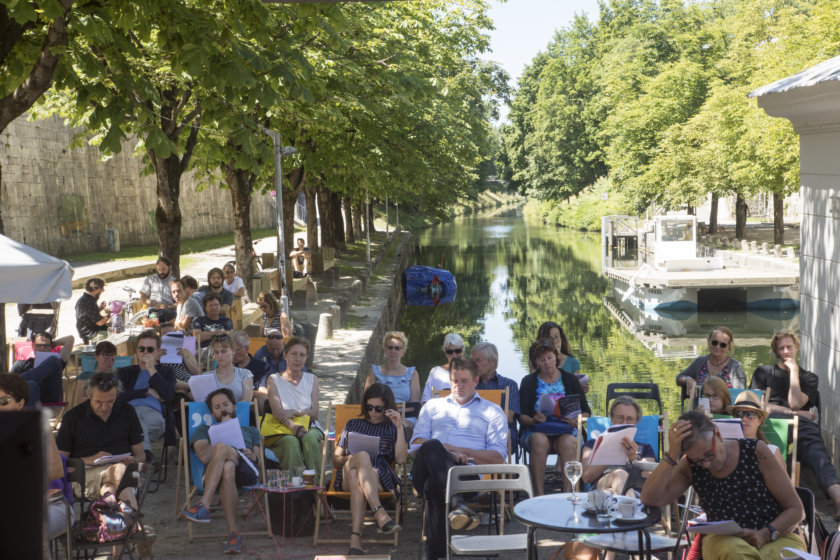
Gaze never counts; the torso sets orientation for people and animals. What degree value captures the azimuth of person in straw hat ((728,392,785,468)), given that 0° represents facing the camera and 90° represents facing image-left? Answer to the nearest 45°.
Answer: approximately 45°

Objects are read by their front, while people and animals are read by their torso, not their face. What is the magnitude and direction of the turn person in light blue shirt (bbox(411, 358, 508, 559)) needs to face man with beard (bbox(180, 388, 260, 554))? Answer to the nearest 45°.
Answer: approximately 90° to their right

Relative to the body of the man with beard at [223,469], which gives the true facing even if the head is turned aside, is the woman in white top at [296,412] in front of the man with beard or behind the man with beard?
behind

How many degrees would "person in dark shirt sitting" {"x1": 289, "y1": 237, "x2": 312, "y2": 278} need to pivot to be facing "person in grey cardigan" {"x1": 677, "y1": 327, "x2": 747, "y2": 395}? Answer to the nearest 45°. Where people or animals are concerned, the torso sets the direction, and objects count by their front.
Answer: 0° — they already face them

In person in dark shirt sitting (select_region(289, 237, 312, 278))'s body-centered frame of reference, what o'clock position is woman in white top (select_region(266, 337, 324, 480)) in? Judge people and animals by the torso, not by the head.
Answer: The woman in white top is roughly at 12 o'clock from the person in dark shirt sitting.

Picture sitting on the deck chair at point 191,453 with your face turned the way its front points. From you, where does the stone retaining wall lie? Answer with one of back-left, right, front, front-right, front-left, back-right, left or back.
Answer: back

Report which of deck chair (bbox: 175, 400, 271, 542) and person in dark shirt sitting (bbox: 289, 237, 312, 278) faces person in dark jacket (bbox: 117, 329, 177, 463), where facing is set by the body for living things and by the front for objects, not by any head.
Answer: person in dark shirt sitting (bbox: 289, 237, 312, 278)

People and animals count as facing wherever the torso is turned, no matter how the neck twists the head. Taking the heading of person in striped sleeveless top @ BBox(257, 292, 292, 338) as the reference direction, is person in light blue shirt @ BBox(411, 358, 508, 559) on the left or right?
on their left

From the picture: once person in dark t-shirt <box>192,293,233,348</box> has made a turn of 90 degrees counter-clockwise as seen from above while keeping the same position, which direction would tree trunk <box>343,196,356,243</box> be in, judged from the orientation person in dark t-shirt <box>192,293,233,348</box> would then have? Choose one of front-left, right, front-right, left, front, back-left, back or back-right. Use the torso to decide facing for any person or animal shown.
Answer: left

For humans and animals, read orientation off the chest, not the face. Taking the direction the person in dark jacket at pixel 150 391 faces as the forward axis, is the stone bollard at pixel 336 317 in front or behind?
behind

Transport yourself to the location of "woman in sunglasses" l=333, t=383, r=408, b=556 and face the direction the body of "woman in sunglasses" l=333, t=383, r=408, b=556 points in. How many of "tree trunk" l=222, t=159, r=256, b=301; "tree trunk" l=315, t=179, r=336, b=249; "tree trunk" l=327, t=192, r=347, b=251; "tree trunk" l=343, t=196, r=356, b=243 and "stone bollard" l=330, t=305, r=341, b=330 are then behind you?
5

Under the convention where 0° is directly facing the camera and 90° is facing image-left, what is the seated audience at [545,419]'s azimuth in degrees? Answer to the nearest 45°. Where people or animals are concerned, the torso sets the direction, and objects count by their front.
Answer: approximately 0°

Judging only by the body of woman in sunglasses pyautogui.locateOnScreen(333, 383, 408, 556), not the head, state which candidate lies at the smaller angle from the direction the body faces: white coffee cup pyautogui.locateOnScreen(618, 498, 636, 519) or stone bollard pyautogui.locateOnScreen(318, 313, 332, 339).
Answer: the white coffee cup
